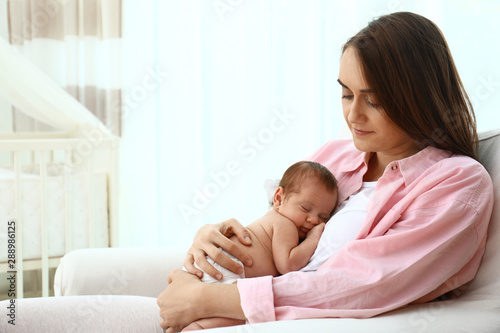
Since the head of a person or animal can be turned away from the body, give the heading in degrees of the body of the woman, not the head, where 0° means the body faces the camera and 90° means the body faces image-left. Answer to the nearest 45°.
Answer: approximately 45°

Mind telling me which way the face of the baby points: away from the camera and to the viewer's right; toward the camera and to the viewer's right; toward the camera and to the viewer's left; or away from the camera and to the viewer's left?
toward the camera and to the viewer's right

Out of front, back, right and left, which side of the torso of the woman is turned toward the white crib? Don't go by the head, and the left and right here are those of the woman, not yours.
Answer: right

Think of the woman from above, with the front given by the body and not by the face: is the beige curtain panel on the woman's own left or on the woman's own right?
on the woman's own right
